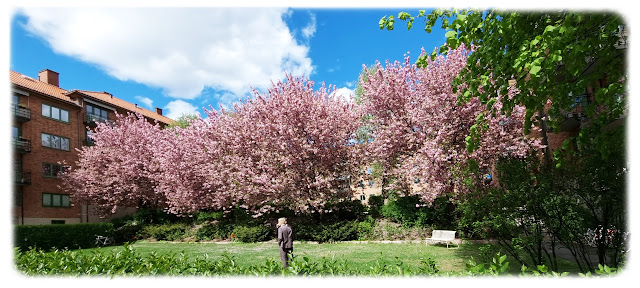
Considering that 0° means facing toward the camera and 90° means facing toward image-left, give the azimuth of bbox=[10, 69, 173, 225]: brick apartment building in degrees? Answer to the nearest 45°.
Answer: approximately 315°

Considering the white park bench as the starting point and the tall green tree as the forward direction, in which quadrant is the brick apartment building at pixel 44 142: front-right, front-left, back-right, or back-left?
back-right

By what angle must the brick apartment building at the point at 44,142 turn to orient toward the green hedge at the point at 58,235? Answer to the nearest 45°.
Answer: approximately 45° to its right

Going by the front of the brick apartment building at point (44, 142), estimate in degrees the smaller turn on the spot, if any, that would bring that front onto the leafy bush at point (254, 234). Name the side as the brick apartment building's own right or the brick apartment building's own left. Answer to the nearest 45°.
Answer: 0° — it already faces it

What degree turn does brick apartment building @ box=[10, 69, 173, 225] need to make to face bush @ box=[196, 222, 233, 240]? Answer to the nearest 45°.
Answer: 0° — it already faces it

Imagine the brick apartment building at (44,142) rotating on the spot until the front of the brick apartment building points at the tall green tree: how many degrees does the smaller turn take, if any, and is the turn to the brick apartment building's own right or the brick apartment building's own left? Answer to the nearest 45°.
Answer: approximately 45° to the brick apartment building's own right

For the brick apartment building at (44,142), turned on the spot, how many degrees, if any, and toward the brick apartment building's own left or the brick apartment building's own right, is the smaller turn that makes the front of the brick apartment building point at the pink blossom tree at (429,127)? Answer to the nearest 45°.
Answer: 0° — it already faces it
